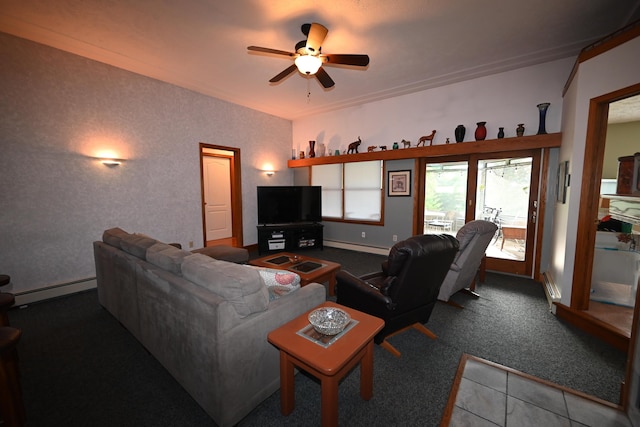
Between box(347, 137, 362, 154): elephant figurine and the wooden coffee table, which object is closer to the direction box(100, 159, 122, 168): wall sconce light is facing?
the wooden coffee table

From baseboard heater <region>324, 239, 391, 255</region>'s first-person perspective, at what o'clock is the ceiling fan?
The ceiling fan is roughly at 11 o'clock from the baseboard heater.

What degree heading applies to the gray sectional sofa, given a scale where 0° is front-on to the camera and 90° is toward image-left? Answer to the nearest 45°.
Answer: approximately 225°

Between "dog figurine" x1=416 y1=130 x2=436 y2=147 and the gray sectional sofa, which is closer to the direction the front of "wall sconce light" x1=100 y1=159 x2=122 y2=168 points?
the gray sectional sofa

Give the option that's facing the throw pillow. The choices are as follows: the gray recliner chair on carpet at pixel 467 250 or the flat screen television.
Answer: the flat screen television

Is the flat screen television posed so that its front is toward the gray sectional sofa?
yes

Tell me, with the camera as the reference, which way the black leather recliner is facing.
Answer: facing away from the viewer and to the left of the viewer

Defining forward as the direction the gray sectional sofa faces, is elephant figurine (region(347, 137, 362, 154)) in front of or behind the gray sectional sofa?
in front
